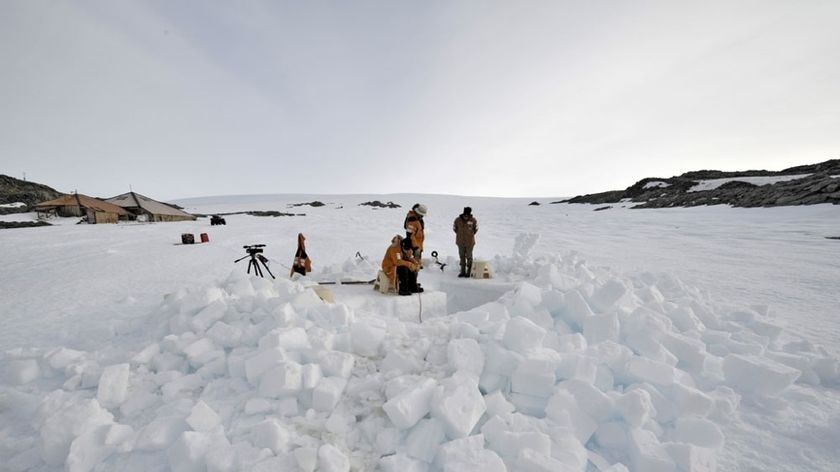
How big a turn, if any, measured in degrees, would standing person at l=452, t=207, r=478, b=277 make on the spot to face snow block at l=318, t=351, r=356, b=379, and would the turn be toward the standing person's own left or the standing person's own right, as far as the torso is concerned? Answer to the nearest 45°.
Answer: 0° — they already face it

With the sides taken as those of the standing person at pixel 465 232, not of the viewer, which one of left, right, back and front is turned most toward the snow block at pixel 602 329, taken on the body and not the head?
front

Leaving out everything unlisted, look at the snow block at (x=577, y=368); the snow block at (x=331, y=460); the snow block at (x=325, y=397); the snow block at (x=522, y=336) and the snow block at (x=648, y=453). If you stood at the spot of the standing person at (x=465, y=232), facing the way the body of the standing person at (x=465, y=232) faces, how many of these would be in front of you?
5

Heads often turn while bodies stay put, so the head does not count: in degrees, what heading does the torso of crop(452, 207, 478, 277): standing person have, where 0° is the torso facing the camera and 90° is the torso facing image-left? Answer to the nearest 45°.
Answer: approximately 0°

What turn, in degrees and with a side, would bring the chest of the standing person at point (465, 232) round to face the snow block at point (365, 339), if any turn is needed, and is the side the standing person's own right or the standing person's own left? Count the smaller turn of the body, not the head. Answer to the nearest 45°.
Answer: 0° — they already face it

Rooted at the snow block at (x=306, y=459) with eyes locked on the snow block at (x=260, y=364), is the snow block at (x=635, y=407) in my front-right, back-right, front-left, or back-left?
back-right

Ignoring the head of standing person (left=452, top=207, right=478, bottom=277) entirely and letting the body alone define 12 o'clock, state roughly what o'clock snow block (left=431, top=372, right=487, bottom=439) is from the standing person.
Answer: The snow block is roughly at 12 o'clock from the standing person.

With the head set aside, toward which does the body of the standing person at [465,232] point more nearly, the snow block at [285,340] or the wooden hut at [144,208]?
the snow block

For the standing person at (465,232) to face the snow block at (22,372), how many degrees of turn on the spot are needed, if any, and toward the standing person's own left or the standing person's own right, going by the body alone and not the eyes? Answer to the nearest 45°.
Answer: approximately 45° to the standing person's own right

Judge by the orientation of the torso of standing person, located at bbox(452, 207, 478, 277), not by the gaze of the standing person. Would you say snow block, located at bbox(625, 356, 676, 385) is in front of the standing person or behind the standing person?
in front

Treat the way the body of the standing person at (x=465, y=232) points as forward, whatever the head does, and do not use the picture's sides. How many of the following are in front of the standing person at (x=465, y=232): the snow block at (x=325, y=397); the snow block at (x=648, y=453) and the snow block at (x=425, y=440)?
3

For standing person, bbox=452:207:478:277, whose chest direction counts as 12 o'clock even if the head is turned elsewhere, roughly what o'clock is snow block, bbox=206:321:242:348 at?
The snow block is roughly at 1 o'clock from the standing person.

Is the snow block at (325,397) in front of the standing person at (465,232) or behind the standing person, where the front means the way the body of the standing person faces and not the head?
in front

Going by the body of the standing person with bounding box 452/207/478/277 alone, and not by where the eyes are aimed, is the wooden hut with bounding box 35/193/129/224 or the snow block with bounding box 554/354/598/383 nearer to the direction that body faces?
the snow block

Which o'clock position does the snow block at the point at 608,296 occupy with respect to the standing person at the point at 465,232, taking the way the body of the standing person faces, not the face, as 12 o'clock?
The snow block is roughly at 11 o'clock from the standing person.

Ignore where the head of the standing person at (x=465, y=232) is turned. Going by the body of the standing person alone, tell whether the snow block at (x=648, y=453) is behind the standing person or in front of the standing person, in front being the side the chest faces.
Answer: in front
